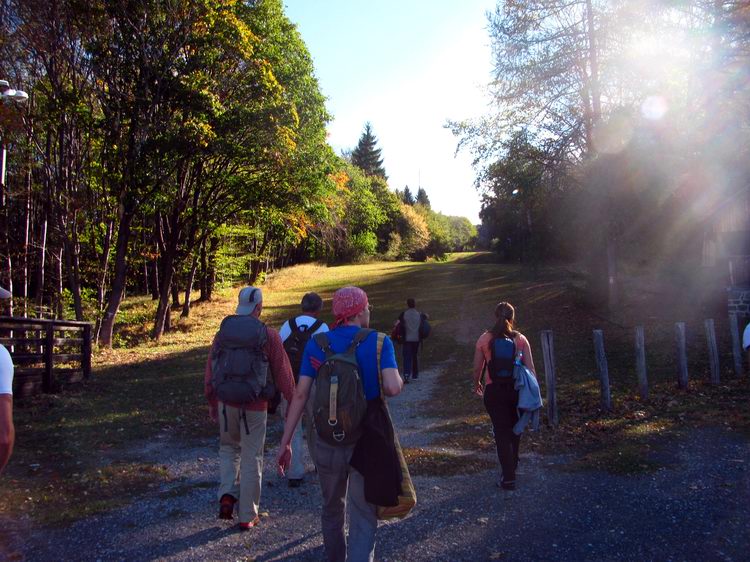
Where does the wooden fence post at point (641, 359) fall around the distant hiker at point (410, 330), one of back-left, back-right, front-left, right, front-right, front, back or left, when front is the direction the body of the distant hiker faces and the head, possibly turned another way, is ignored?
back-right

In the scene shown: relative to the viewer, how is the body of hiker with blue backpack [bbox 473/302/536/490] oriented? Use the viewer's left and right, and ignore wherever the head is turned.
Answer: facing away from the viewer

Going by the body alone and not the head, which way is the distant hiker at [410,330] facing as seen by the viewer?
away from the camera

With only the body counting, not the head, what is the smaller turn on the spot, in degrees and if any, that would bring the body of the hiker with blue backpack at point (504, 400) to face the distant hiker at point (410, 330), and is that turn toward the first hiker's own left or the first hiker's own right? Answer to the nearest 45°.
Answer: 0° — they already face them

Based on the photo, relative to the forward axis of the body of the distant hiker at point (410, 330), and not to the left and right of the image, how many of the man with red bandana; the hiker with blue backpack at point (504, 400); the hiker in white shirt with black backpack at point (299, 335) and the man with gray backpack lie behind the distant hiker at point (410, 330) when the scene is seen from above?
4

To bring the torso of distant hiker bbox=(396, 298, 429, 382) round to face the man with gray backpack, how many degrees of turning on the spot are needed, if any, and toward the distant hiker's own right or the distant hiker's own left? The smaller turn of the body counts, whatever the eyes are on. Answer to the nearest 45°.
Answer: approximately 180°

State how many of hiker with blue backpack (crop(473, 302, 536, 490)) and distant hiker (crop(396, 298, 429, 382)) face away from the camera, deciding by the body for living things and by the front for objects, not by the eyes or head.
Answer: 2

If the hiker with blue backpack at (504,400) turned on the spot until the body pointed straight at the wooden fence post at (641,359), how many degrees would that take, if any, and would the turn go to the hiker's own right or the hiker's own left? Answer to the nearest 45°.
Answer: approximately 45° to the hiker's own right

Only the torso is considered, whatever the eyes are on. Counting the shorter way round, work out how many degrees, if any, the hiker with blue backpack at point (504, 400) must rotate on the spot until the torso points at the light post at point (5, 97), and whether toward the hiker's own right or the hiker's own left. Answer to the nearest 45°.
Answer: approximately 45° to the hiker's own left

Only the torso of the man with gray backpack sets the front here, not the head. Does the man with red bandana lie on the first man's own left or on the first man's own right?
on the first man's own right
